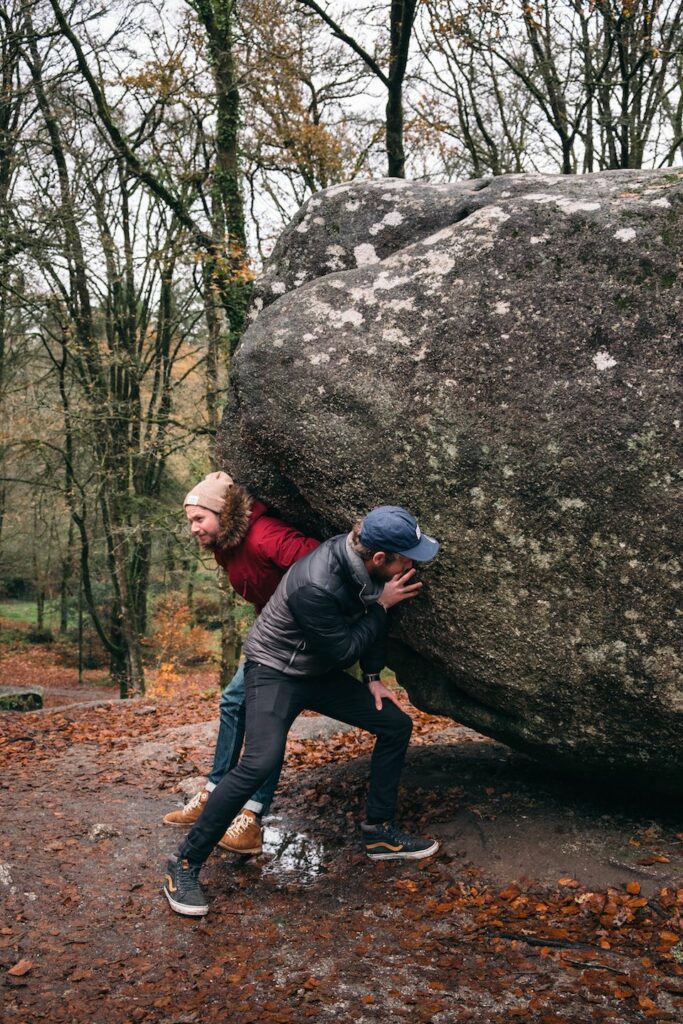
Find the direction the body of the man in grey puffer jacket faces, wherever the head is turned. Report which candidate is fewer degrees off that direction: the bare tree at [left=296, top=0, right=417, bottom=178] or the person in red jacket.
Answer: the bare tree

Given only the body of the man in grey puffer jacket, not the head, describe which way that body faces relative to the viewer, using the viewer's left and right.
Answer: facing to the right of the viewer

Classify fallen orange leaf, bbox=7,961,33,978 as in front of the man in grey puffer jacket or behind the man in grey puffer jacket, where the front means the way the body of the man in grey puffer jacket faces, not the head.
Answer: behind

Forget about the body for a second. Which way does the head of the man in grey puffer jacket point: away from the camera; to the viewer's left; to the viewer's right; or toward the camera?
to the viewer's right

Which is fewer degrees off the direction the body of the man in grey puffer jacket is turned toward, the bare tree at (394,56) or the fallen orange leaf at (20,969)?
the bare tree
